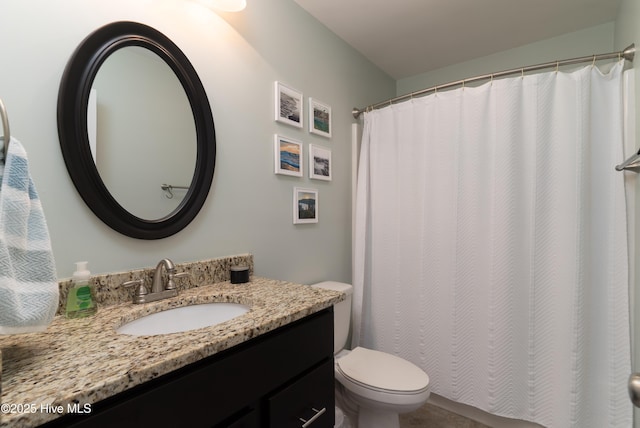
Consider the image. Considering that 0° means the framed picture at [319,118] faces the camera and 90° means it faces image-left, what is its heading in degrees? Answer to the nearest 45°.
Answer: approximately 315°

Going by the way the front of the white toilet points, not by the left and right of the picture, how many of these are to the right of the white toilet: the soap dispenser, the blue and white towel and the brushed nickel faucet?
3

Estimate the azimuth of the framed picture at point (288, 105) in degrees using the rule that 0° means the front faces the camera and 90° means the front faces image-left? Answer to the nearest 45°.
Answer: approximately 315°

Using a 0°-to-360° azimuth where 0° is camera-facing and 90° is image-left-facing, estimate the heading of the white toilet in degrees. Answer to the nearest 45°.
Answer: approximately 315°

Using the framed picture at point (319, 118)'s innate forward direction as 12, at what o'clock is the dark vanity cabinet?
The dark vanity cabinet is roughly at 2 o'clock from the framed picture.
